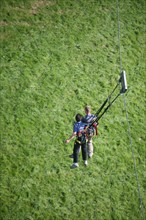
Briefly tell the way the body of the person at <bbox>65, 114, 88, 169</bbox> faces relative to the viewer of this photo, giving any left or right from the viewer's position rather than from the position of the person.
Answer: facing the viewer and to the left of the viewer
